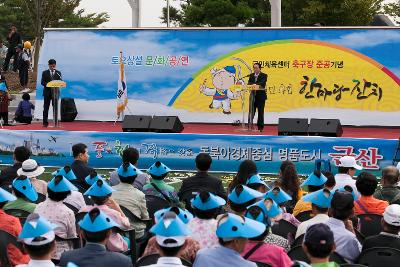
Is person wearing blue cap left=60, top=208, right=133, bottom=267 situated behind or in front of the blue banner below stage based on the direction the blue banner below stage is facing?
in front

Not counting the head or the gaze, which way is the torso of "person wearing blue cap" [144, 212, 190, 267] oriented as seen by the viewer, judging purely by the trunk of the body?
away from the camera

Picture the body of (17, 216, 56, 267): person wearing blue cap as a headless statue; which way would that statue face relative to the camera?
away from the camera

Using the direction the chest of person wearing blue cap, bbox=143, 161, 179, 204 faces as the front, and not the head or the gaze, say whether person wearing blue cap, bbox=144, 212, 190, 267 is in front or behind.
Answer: behind

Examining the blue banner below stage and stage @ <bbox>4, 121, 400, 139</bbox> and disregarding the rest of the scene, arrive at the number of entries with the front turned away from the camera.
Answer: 0

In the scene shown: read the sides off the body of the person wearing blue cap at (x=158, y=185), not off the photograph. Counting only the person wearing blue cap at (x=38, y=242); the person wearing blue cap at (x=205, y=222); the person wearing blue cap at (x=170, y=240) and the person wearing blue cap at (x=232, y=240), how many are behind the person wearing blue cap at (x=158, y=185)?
4

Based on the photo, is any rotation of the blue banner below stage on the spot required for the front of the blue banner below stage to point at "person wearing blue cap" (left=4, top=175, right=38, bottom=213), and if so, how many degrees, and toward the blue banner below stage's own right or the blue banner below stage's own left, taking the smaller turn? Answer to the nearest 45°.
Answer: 0° — it already faces them

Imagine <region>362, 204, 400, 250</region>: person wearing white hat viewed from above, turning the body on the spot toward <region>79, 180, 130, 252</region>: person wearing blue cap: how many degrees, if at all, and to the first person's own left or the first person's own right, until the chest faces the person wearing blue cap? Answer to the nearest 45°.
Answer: approximately 90° to the first person's own left

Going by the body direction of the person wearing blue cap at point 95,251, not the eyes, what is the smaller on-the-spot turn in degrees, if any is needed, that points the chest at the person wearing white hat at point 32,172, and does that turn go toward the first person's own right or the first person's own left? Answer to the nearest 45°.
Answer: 0° — they already face them

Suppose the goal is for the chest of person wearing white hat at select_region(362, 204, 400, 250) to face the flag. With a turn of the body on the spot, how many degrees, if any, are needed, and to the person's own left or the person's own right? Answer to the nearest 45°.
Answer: approximately 45° to the person's own left

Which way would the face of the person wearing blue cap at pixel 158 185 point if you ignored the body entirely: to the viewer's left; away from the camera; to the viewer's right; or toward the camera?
away from the camera

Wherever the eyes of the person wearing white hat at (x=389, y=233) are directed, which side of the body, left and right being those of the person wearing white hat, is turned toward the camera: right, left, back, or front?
back

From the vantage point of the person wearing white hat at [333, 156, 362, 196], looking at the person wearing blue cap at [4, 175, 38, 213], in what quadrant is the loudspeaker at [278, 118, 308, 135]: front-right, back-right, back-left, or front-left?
back-right
